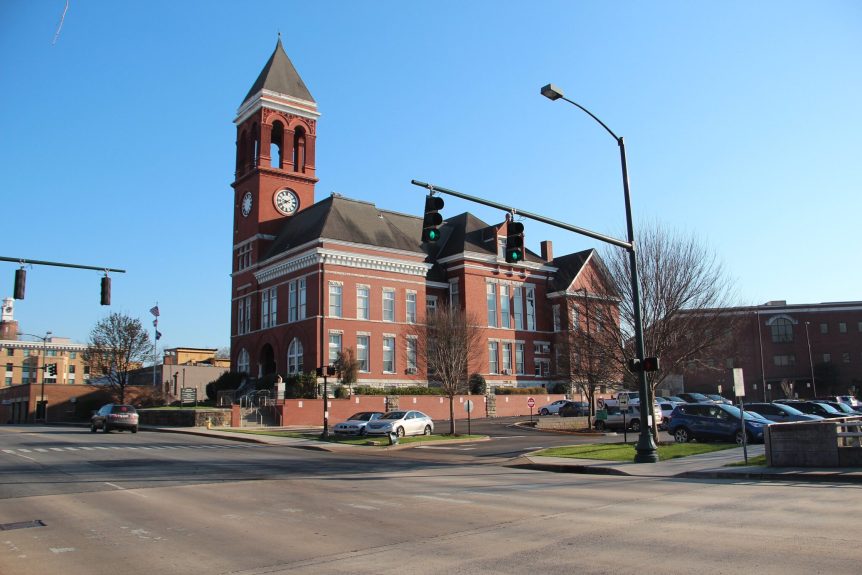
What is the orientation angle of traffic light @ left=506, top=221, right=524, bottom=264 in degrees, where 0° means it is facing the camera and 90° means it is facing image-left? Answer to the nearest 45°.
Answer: approximately 0°

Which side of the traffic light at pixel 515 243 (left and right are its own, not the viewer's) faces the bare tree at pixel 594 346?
back

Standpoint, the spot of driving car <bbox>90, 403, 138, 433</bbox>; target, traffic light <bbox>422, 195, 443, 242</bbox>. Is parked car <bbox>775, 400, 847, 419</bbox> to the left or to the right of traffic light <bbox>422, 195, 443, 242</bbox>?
left
